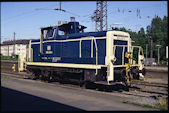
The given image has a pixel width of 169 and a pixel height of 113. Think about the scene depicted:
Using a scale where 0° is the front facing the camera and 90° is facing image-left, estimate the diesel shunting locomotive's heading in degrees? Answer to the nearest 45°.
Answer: approximately 315°
